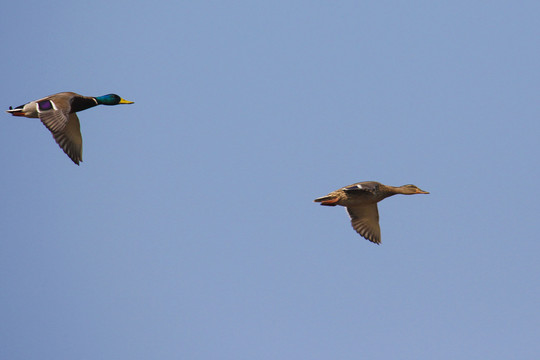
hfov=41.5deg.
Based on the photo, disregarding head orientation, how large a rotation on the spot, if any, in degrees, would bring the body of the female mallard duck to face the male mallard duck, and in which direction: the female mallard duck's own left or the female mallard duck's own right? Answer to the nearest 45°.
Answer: approximately 135° to the female mallard duck's own right

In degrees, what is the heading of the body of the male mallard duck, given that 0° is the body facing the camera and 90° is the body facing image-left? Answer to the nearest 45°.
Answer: approximately 270°

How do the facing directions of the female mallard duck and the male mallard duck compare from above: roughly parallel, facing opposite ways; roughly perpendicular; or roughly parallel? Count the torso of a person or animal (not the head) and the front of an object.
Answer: roughly parallel

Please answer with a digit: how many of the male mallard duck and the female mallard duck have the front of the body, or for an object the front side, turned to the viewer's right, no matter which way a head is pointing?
2

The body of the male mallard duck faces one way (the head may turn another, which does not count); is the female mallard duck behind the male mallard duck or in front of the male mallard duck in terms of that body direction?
in front

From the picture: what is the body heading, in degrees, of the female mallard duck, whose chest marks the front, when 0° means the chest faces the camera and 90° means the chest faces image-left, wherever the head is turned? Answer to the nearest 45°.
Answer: approximately 270°
